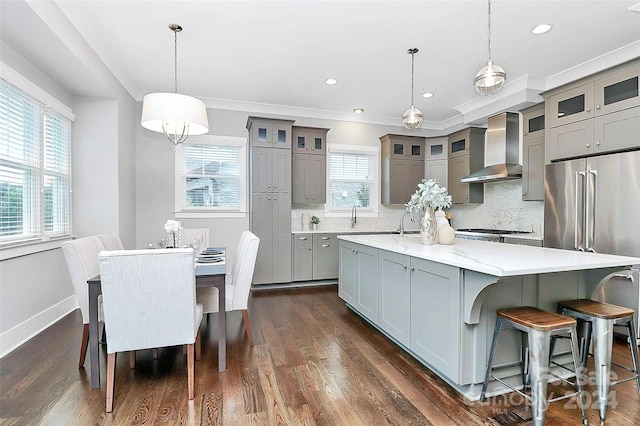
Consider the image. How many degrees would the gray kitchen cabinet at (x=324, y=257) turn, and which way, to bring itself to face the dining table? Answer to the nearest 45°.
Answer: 0° — it already faces it

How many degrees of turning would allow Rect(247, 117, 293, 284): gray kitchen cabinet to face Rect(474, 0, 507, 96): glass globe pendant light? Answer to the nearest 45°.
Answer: approximately 45° to its left

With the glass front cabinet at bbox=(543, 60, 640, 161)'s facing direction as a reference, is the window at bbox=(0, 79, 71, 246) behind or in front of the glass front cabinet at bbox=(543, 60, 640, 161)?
in front

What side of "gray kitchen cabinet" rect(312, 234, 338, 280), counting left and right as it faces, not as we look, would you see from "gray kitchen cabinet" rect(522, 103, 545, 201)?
left

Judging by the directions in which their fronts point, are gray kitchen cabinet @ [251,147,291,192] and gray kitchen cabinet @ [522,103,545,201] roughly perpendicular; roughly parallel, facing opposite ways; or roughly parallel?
roughly perpendicular

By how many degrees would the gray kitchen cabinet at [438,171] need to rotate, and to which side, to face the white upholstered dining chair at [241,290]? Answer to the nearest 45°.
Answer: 0° — it already faces it

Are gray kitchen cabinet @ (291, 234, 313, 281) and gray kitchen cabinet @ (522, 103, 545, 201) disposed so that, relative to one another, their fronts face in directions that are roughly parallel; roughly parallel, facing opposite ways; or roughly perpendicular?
roughly perpendicular

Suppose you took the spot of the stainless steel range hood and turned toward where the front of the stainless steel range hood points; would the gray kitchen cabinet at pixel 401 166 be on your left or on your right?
on your right

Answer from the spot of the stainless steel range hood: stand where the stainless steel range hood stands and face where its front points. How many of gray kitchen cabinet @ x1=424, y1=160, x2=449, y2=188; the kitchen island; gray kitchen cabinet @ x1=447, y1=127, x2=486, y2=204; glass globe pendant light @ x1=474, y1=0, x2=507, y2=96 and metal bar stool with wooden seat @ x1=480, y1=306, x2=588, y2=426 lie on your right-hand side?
2

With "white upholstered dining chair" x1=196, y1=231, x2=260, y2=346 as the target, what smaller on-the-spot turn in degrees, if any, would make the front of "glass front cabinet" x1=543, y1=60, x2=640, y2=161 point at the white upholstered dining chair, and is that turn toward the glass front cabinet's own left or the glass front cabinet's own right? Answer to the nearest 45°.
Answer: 0° — it already faces it

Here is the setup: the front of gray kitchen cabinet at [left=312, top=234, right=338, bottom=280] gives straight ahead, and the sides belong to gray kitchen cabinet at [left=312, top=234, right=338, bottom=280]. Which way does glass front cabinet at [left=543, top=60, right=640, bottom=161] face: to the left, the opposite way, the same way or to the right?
to the right
